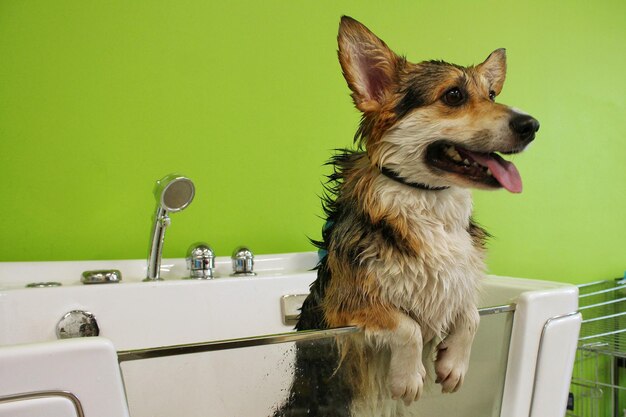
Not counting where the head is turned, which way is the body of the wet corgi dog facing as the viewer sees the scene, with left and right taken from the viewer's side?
facing the viewer and to the right of the viewer

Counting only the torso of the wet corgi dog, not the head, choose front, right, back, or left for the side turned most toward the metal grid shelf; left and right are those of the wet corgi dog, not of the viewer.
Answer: left

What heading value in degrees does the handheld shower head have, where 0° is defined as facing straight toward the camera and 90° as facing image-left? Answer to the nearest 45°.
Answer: approximately 315°

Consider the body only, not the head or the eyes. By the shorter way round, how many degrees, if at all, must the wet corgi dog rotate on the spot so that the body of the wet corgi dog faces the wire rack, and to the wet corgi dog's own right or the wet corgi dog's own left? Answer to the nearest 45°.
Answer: approximately 90° to the wet corgi dog's own left

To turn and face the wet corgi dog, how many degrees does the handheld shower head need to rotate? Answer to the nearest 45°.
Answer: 0° — it already faces it

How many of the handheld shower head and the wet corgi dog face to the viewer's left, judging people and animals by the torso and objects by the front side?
0
